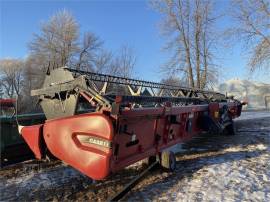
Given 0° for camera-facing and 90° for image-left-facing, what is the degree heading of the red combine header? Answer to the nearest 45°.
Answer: approximately 135°

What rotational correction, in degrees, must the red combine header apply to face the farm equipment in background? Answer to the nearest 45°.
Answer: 0° — it already faces it
